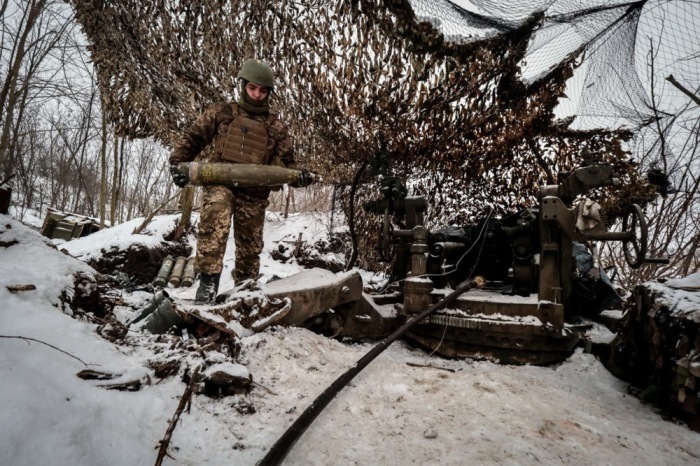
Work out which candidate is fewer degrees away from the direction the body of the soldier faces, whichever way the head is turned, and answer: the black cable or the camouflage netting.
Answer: the black cable

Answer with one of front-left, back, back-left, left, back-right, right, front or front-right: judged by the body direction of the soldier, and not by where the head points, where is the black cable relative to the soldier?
front

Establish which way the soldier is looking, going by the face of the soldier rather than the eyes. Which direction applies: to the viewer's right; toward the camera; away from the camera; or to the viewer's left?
toward the camera

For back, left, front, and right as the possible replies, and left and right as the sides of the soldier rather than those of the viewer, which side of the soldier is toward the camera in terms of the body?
front

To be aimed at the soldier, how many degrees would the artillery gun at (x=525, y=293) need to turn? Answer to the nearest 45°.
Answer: approximately 90° to its left

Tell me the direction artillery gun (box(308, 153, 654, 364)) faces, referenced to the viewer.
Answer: facing away from the viewer

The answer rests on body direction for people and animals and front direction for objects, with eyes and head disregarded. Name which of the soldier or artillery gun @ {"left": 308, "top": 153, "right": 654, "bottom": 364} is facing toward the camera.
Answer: the soldier

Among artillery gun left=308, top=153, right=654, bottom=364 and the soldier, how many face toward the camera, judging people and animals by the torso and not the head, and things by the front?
1
